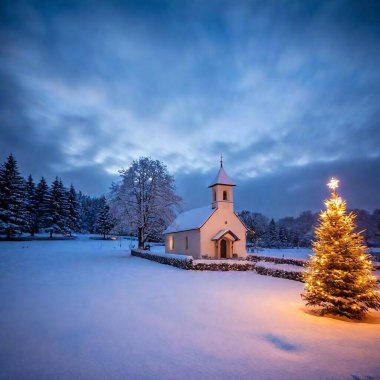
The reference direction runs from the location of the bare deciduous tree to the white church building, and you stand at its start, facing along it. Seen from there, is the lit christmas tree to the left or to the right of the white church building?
right

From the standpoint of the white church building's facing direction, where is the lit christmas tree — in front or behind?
in front

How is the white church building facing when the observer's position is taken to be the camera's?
facing the viewer and to the right of the viewer

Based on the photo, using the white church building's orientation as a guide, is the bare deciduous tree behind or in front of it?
behind

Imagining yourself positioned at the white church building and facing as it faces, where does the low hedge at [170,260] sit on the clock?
The low hedge is roughly at 3 o'clock from the white church building.

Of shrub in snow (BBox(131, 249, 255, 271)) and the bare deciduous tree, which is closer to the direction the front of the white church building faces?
the shrub in snow

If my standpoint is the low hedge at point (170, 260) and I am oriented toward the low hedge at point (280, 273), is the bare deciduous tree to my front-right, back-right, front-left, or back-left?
back-left

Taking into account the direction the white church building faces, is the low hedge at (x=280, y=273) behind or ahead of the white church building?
ahead

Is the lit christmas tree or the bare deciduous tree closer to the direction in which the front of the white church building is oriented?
the lit christmas tree

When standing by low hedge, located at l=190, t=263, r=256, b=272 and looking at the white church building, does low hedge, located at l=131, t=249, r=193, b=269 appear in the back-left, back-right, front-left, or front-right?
front-left

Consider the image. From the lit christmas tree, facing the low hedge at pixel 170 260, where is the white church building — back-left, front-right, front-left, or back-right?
front-right
